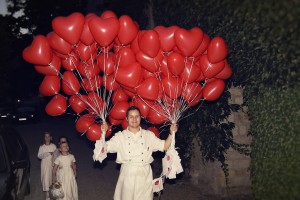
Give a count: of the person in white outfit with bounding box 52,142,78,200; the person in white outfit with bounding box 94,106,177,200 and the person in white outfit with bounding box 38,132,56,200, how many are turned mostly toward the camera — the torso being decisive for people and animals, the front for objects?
3

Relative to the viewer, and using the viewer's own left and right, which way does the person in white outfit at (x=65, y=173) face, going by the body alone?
facing the viewer

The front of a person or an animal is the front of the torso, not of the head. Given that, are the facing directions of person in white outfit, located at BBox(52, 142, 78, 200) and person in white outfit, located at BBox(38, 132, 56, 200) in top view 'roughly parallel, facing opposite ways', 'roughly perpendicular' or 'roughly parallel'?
roughly parallel

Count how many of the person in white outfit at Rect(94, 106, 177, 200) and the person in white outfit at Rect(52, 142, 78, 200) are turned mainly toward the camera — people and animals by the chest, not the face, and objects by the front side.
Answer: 2

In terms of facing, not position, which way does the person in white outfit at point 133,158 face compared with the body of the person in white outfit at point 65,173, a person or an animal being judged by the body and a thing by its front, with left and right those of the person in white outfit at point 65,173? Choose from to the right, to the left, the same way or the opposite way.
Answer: the same way

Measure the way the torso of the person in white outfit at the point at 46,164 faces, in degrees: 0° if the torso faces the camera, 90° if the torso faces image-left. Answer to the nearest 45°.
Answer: approximately 0°

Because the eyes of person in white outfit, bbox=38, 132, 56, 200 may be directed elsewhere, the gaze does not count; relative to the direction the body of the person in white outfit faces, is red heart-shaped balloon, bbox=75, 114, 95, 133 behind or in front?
in front

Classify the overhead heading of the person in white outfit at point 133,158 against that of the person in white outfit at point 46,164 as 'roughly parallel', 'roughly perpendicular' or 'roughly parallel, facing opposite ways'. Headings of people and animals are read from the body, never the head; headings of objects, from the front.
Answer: roughly parallel

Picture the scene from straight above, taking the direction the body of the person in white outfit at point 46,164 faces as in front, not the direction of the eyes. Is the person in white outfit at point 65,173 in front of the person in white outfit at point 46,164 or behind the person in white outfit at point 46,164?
in front

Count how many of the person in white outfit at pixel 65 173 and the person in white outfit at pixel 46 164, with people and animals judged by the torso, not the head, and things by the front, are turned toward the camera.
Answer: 2

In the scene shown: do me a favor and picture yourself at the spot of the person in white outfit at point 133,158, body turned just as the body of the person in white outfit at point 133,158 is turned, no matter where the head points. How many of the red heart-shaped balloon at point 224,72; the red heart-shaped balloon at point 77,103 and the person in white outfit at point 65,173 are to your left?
1

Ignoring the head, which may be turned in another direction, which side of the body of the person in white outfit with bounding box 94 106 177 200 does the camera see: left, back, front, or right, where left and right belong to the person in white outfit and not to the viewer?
front
